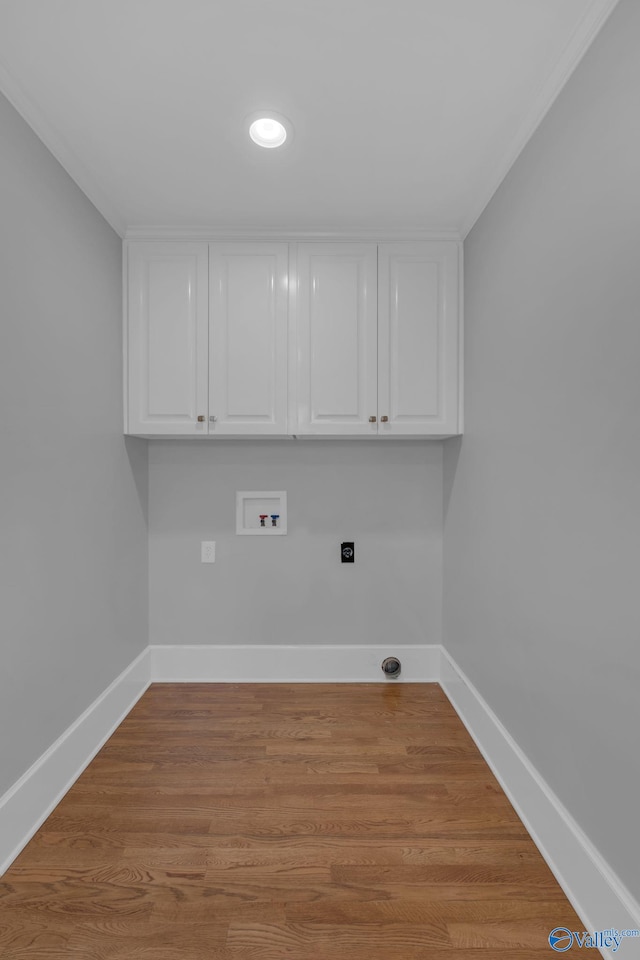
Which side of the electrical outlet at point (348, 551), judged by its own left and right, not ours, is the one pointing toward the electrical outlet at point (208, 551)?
right

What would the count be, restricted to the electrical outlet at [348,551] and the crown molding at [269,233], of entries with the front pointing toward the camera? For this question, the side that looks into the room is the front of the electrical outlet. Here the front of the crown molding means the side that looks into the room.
2

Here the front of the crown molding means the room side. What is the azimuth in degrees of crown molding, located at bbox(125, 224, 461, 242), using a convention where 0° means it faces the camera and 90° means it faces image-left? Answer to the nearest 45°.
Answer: approximately 0°
